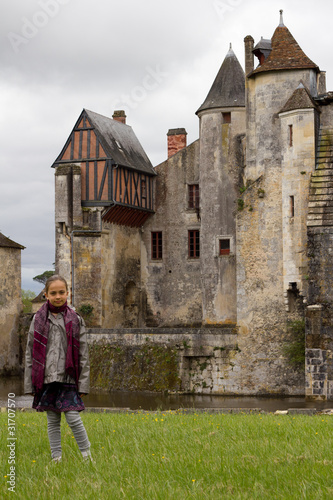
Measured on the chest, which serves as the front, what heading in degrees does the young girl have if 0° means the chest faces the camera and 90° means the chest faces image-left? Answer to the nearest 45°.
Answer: approximately 0°

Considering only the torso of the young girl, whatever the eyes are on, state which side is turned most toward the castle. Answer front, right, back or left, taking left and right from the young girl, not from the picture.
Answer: back

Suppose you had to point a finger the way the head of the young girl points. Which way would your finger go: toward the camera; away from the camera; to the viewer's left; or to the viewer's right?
toward the camera
